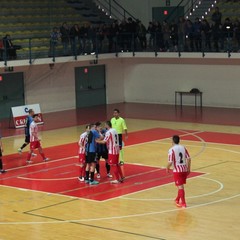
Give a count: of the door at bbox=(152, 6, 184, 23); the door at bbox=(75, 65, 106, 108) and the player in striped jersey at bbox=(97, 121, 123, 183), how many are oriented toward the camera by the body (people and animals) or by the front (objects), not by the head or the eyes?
2

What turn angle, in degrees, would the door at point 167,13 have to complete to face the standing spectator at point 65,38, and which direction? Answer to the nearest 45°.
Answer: approximately 45° to its right

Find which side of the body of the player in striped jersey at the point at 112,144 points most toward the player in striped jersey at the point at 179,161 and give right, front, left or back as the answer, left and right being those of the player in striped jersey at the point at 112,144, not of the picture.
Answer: back

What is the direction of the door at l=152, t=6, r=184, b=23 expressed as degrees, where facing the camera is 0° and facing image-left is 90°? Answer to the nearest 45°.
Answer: approximately 0°

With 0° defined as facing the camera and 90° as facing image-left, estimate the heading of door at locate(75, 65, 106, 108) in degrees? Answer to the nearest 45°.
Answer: approximately 0°

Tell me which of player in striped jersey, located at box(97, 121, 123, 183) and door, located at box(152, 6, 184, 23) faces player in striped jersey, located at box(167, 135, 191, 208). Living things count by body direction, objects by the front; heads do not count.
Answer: the door

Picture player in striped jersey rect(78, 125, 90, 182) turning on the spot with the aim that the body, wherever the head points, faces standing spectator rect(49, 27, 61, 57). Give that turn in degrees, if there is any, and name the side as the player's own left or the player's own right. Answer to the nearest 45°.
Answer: approximately 90° to the player's own left

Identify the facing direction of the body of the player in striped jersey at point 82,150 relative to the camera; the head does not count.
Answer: to the viewer's right

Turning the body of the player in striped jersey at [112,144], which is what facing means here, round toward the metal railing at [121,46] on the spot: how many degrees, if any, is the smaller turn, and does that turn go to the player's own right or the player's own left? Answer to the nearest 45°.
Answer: approximately 45° to the player's own right
